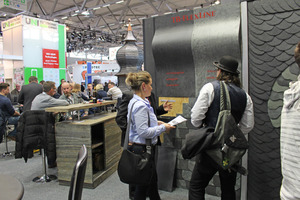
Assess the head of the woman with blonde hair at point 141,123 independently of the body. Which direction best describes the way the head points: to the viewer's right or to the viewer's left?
to the viewer's right

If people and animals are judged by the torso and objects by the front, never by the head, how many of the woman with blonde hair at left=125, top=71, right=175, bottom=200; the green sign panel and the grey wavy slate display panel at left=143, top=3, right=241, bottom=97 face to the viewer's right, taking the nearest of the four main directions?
1

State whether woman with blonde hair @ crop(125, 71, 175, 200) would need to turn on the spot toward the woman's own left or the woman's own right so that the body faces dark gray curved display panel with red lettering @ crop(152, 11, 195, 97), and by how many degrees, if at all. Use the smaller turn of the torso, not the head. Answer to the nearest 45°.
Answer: approximately 90° to the woman's own left

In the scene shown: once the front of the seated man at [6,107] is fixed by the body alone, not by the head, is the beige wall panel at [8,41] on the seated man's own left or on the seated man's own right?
on the seated man's own left

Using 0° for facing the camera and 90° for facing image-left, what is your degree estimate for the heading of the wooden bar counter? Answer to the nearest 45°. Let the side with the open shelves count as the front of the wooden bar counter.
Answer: approximately 315°

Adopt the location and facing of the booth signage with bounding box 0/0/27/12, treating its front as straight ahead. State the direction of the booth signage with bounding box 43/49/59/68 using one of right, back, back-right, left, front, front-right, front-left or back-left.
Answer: back-left

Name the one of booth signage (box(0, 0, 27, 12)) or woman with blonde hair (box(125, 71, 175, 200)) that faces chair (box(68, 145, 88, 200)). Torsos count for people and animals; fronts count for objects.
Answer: the booth signage

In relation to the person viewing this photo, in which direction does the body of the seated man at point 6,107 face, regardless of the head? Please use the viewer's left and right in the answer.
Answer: facing to the right of the viewer

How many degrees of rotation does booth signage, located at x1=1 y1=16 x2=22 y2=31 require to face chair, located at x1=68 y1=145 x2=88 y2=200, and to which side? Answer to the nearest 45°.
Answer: approximately 45° to its left

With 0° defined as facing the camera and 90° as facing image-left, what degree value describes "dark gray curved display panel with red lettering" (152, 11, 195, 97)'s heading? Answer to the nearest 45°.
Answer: approximately 45°

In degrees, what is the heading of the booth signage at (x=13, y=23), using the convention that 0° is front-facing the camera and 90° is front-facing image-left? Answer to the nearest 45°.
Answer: approximately 45°

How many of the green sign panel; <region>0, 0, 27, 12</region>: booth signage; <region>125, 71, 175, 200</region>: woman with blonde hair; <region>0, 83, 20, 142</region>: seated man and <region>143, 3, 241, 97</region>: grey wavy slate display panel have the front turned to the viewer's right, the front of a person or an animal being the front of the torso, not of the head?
2
